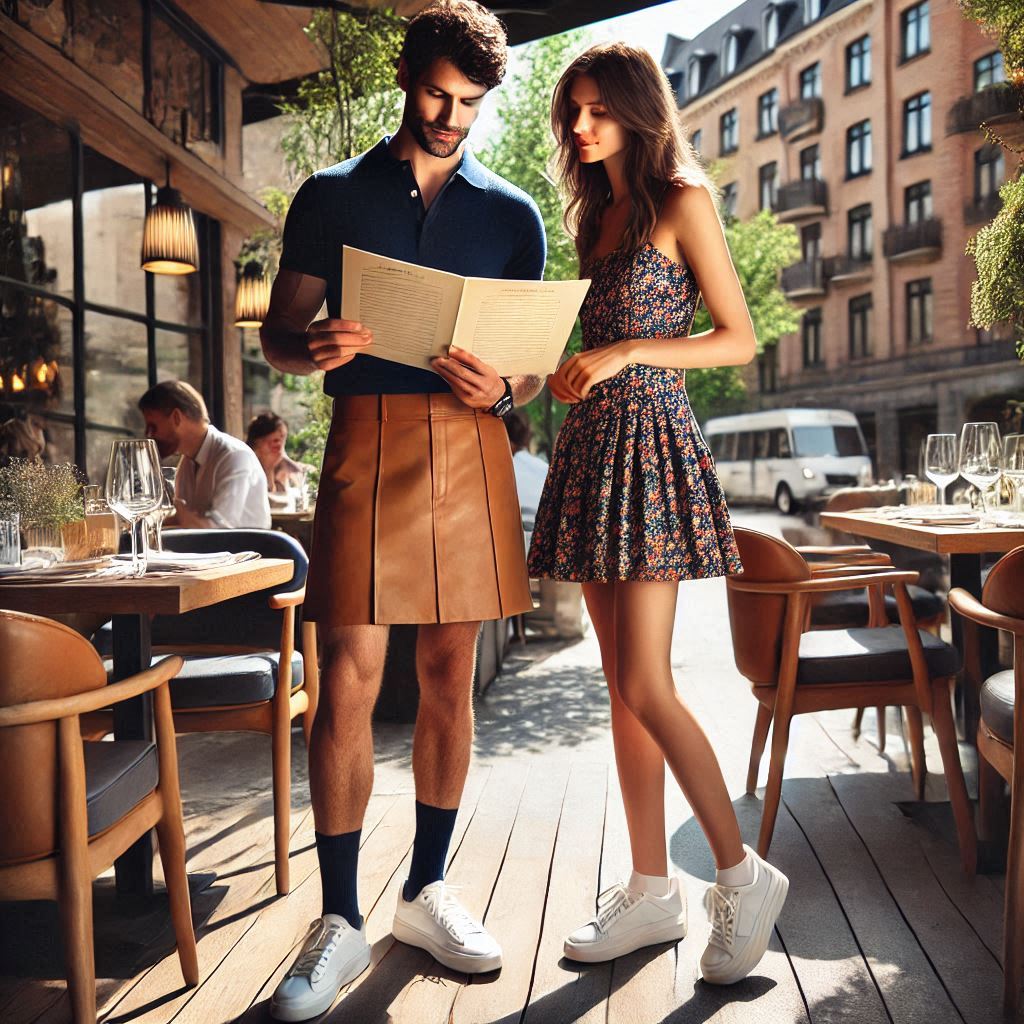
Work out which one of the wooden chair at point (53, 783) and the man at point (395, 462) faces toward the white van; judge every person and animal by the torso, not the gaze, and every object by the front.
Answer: the wooden chair

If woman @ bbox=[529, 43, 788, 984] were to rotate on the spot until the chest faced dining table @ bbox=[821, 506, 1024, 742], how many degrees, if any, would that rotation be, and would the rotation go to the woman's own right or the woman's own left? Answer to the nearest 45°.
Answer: approximately 180°

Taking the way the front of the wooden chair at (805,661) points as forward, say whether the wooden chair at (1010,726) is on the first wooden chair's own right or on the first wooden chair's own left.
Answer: on the first wooden chair's own right

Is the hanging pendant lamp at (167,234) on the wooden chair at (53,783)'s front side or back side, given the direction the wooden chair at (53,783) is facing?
on the front side

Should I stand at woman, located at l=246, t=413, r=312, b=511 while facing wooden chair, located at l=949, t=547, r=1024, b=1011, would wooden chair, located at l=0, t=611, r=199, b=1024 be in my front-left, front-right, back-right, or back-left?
front-right

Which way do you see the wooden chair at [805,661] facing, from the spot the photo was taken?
facing to the right of the viewer

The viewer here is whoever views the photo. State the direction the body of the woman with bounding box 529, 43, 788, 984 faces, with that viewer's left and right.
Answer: facing the viewer and to the left of the viewer

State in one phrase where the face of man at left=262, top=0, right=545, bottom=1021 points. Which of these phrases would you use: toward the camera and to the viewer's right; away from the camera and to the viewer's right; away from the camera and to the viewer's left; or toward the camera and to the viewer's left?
toward the camera and to the viewer's right

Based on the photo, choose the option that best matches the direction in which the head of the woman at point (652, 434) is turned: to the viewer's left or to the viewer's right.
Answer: to the viewer's left

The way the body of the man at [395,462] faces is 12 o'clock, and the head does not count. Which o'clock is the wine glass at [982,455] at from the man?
The wine glass is roughly at 8 o'clock from the man.

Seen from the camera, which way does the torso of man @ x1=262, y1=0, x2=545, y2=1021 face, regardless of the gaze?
toward the camera

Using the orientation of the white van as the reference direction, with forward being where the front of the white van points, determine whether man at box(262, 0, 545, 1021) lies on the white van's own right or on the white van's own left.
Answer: on the white van's own right

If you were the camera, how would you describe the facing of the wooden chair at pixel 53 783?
facing away from the viewer and to the right of the viewer

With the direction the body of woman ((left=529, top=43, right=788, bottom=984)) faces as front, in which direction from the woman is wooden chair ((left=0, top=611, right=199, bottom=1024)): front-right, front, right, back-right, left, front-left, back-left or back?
front
